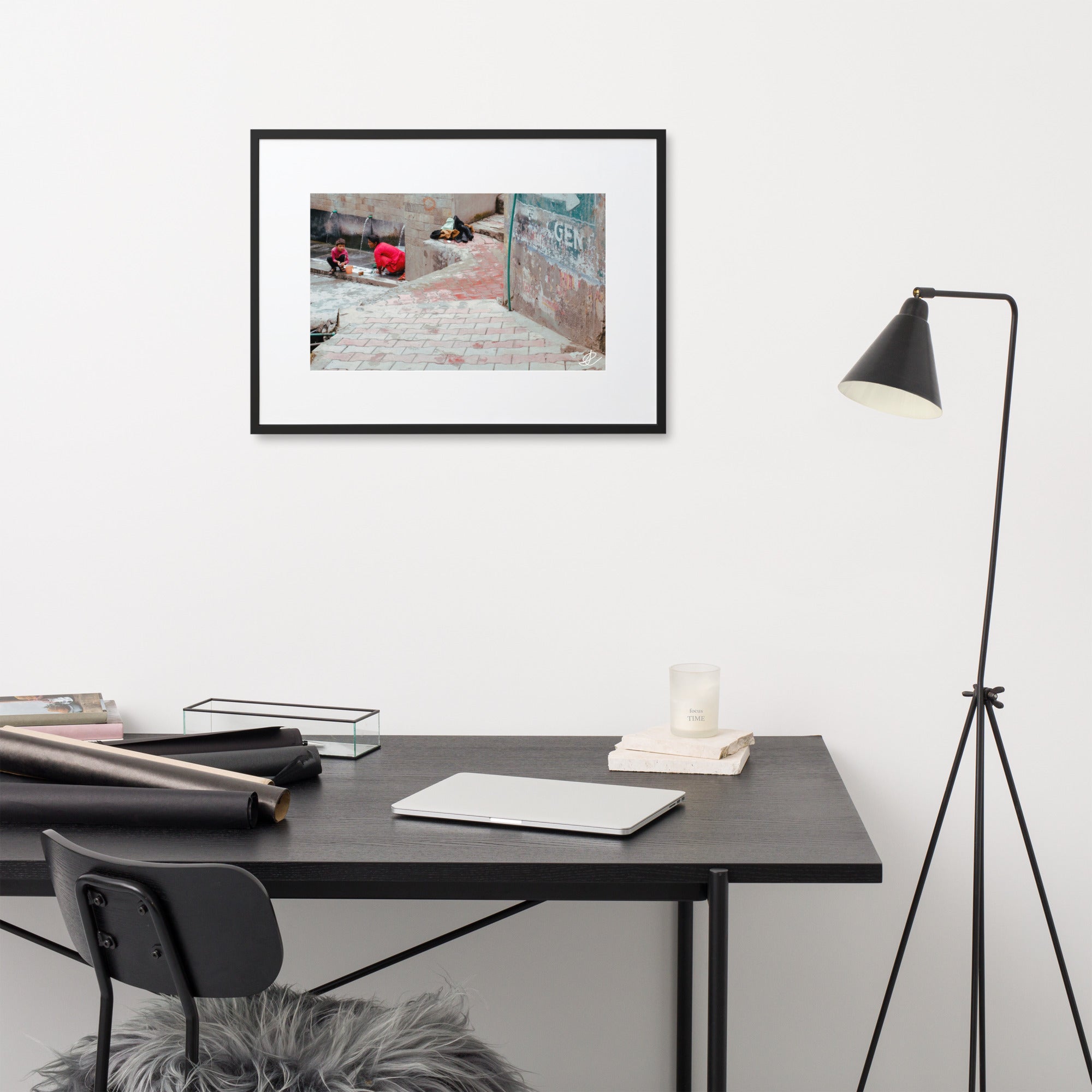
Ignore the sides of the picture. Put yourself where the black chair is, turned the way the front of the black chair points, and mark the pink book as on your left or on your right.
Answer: on your left

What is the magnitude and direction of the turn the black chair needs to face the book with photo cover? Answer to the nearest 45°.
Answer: approximately 45° to its left

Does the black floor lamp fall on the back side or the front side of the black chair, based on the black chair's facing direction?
on the front side

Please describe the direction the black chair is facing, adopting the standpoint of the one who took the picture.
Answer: facing away from the viewer and to the right of the viewer
